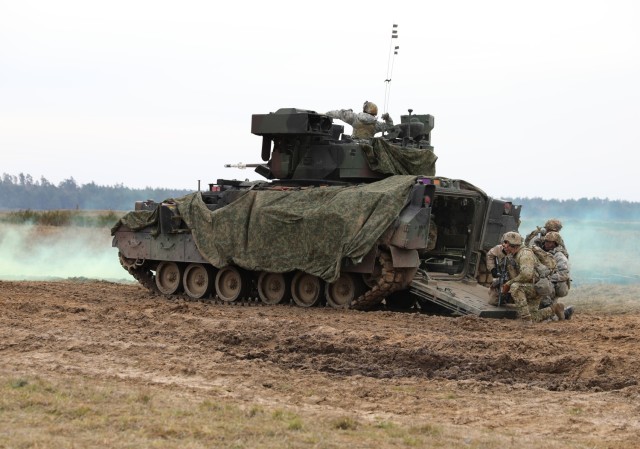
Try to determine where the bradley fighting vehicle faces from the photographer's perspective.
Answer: facing away from the viewer and to the left of the viewer

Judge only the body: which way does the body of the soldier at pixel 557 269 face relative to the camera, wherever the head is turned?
to the viewer's left

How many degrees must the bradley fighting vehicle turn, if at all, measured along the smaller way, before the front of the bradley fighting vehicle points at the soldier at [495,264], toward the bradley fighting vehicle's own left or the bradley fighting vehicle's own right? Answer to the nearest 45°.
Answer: approximately 180°

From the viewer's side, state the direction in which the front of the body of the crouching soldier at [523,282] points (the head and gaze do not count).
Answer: to the viewer's left

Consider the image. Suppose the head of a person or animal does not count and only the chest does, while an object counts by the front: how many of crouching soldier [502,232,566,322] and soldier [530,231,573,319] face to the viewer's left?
2

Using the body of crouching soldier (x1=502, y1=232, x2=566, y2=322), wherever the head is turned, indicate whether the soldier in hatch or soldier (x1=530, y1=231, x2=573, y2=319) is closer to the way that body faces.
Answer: the soldier in hatch

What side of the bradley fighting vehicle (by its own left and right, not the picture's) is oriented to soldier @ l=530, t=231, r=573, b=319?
back
